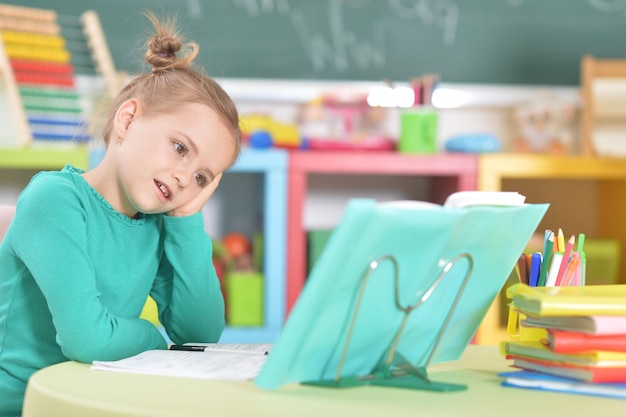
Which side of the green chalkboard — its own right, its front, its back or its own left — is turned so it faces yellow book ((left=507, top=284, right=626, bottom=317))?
front

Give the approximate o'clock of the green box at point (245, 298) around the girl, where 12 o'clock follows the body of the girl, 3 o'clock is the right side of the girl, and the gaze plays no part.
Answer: The green box is roughly at 8 o'clock from the girl.

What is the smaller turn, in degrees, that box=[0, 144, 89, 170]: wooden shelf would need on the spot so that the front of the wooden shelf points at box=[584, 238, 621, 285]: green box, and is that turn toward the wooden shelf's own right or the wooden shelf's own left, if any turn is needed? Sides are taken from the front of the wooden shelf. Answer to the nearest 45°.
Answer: approximately 90° to the wooden shelf's own left

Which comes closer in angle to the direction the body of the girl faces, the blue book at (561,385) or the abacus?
the blue book

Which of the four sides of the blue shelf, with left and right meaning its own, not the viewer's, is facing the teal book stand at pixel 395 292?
front

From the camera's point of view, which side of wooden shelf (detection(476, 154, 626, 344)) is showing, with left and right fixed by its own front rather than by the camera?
front

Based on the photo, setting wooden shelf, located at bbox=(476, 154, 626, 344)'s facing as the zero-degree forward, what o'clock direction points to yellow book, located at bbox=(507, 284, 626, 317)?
The yellow book is roughly at 12 o'clock from the wooden shelf.

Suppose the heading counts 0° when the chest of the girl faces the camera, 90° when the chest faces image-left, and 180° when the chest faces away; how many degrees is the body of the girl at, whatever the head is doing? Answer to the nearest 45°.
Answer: approximately 315°

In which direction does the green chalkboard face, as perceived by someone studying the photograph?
facing the viewer

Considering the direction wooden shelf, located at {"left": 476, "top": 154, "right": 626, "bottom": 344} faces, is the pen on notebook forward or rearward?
forward

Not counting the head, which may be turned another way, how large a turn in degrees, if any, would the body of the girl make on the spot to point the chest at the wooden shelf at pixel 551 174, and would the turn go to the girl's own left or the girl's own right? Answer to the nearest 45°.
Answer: approximately 90° to the girl's own left

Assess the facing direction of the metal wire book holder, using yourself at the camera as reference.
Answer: facing away from the viewer and to the left of the viewer
